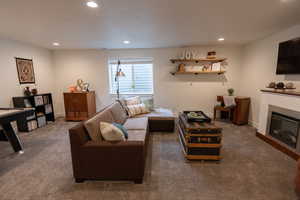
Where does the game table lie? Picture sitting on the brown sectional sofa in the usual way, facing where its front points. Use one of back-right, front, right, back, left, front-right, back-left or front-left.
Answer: back-left

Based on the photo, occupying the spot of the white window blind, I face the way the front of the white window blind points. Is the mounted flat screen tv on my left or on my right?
on my left

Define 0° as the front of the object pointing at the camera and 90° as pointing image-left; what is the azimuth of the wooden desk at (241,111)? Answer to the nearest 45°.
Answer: approximately 45°

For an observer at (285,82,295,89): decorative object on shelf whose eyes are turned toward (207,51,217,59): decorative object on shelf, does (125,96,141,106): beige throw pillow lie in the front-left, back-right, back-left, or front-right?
front-left

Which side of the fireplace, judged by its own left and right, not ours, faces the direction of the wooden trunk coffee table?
front

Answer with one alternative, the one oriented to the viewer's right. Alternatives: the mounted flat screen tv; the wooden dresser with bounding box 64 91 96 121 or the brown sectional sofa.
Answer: the brown sectional sofa

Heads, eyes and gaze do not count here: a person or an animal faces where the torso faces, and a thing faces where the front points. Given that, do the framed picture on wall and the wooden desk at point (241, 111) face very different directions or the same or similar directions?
very different directions

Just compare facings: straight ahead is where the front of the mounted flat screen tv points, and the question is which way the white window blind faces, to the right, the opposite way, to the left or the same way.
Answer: to the left

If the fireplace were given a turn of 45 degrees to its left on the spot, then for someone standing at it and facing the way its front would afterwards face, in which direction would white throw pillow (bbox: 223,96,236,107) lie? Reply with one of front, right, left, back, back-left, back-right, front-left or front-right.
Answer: back-right

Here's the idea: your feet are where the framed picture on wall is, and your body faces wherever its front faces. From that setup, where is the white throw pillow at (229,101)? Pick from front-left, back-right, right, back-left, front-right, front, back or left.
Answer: front

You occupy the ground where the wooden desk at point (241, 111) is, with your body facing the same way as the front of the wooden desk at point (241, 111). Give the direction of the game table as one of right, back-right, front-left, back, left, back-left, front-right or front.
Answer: front

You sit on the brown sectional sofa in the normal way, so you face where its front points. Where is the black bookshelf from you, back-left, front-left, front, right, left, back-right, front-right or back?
back-left

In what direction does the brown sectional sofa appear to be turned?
to the viewer's right

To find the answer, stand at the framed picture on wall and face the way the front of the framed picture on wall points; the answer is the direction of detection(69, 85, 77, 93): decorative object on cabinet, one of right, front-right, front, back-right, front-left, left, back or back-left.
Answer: front-left

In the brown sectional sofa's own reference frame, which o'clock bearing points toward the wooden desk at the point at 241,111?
The wooden desk is roughly at 11 o'clock from the brown sectional sofa.

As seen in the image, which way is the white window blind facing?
toward the camera

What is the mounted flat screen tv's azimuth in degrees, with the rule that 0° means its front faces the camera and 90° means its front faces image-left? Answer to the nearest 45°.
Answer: approximately 45°
